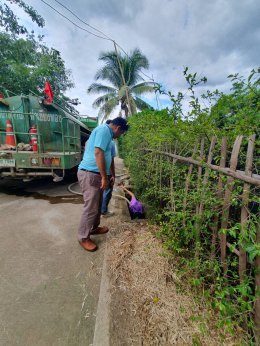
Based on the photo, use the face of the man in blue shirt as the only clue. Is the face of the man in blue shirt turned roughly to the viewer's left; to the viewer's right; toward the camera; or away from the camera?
to the viewer's right

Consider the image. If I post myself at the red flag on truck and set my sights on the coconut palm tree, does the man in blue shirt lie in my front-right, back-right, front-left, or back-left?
back-right

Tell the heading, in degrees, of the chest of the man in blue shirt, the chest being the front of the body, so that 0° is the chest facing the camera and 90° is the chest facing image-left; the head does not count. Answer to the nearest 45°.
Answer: approximately 270°

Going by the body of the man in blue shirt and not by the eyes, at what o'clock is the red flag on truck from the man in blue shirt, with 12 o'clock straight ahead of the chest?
The red flag on truck is roughly at 8 o'clock from the man in blue shirt.

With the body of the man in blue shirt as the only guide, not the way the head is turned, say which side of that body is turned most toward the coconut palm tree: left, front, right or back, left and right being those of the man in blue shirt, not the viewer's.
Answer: left

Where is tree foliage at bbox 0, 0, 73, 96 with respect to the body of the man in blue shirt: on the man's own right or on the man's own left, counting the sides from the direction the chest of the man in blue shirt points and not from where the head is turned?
on the man's own left

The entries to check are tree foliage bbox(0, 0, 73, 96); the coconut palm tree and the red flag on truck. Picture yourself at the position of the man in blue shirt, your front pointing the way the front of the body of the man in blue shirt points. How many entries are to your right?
0

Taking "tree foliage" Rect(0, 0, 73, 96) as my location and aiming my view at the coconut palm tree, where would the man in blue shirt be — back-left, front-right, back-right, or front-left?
back-right
